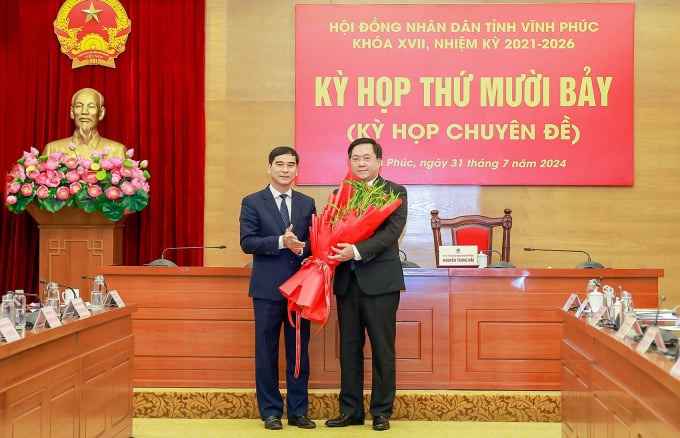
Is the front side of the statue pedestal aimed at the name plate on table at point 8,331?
yes

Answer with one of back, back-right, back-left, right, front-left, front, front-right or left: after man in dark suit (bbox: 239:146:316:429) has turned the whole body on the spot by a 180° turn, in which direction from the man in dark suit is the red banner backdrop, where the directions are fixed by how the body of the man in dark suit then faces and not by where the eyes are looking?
front-right

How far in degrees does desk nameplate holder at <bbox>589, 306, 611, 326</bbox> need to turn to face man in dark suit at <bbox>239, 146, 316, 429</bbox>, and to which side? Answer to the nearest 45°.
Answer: approximately 45° to its right

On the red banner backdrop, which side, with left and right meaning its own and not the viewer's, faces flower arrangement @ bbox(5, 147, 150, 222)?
right

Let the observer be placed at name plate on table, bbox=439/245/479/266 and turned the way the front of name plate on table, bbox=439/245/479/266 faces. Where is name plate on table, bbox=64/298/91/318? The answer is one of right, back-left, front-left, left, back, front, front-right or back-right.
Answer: front-right

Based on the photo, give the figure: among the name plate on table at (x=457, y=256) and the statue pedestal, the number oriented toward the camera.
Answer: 2
